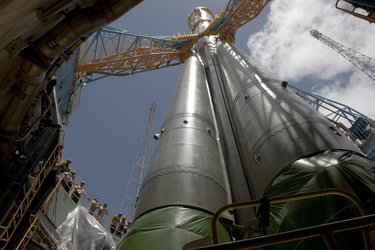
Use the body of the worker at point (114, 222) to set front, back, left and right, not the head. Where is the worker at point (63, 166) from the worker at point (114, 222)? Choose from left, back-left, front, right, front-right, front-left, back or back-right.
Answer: back-right

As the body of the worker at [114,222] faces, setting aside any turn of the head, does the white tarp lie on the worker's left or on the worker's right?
on the worker's right

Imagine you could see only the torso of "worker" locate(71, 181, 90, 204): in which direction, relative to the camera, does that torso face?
to the viewer's right

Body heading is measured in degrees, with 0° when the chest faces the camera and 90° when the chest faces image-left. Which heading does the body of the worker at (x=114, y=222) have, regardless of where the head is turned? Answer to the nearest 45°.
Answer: approximately 270°

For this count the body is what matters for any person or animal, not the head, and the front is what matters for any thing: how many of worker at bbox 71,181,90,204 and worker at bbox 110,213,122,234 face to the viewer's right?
2
